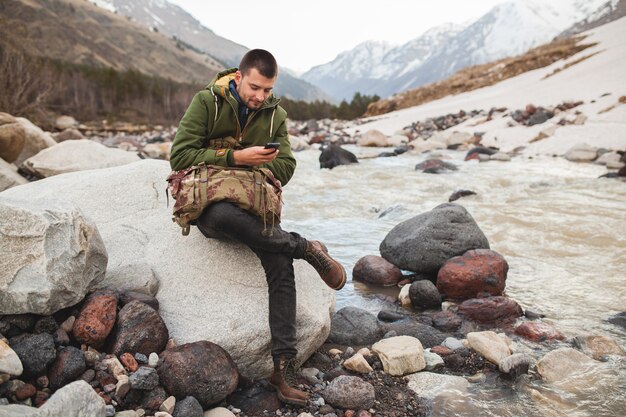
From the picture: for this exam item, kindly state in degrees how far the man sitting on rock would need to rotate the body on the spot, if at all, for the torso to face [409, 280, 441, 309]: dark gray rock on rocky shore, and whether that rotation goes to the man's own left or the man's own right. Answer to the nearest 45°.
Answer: approximately 90° to the man's own left

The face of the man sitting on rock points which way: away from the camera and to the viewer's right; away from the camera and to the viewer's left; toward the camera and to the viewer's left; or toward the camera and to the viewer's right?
toward the camera and to the viewer's right

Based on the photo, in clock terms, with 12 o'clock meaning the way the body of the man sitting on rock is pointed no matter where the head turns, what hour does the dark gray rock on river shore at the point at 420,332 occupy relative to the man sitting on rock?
The dark gray rock on river shore is roughly at 10 o'clock from the man sitting on rock.

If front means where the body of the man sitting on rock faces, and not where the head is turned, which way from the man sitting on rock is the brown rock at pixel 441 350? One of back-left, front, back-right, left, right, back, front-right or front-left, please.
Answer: front-left

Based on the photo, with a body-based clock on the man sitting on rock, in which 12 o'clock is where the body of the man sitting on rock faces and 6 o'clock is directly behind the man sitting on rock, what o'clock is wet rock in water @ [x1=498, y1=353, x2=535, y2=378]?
The wet rock in water is roughly at 11 o'clock from the man sitting on rock.

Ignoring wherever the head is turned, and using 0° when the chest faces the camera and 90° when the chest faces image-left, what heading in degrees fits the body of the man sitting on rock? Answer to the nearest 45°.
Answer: approximately 315°

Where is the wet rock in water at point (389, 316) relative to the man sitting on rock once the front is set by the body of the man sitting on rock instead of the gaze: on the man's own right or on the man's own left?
on the man's own left
